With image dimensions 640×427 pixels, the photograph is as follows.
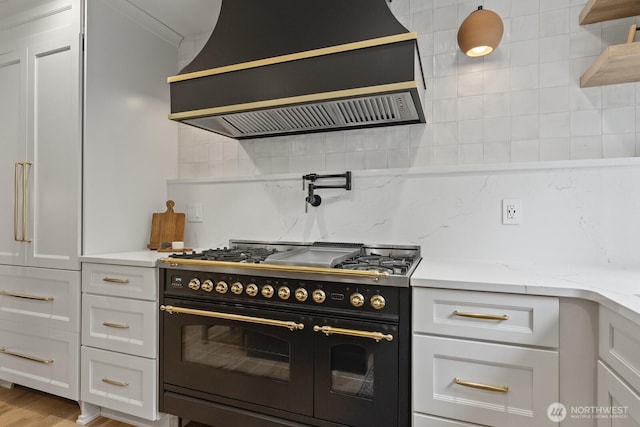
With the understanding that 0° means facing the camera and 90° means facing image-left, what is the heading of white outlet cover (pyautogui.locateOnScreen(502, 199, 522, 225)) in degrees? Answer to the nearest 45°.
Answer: approximately 0°

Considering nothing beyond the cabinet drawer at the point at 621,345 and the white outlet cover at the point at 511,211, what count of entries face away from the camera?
0

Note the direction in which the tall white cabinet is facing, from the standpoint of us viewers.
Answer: facing the viewer and to the left of the viewer

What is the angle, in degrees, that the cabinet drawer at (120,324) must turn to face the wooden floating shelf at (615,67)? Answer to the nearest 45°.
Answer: approximately 90° to its left

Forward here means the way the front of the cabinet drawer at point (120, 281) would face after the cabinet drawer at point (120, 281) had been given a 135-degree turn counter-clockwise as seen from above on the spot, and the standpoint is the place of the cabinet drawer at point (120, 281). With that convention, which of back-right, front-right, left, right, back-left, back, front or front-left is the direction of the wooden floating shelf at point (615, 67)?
front-right

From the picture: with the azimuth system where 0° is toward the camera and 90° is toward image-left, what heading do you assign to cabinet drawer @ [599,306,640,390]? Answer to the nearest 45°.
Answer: approximately 45°

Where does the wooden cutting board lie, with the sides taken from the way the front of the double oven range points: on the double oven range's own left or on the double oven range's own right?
on the double oven range's own right

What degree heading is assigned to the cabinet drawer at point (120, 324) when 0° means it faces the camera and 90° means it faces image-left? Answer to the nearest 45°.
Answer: approximately 45°

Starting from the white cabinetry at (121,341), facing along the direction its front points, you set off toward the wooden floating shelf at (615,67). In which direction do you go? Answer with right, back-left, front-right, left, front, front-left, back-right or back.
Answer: left

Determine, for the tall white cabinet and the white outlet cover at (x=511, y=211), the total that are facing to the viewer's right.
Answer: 0

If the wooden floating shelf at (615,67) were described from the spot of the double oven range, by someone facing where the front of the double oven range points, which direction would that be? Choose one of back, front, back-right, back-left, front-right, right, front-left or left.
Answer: back-left

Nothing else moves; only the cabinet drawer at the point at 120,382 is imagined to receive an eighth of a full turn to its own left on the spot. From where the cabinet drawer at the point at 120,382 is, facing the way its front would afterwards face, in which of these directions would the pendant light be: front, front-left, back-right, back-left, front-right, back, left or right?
front-left

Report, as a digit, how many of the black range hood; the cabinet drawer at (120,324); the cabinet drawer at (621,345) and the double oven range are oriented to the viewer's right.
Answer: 0

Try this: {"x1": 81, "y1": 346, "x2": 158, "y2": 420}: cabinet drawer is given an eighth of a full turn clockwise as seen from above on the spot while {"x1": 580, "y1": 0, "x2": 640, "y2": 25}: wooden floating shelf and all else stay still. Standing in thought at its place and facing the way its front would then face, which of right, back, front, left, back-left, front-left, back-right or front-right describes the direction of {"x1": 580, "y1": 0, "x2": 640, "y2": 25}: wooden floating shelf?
back-left
